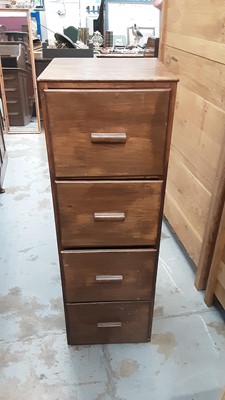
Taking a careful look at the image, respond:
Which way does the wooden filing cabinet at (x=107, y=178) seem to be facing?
toward the camera

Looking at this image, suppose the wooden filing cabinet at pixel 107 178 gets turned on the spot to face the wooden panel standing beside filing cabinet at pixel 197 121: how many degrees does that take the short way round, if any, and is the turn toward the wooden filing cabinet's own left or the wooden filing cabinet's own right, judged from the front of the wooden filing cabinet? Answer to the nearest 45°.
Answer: approximately 135° to the wooden filing cabinet's own left
